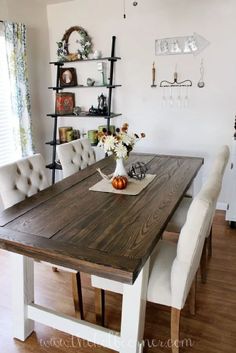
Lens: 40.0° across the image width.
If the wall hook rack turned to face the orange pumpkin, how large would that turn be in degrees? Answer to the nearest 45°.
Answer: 0° — it already faces it

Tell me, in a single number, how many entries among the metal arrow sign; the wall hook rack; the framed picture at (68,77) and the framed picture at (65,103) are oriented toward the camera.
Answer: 4

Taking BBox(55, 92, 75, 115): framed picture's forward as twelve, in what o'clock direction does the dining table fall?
The dining table is roughly at 12 o'clock from the framed picture.

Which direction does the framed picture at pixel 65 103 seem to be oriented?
toward the camera

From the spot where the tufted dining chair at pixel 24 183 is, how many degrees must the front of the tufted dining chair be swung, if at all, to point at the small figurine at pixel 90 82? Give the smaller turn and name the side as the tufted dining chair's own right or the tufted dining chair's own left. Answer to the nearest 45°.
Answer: approximately 135° to the tufted dining chair's own left

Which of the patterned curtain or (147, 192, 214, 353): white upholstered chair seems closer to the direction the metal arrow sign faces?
the white upholstered chair

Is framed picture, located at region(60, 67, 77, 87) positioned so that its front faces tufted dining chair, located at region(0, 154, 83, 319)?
yes

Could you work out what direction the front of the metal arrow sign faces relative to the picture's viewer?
facing the viewer

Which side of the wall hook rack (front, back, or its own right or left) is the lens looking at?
front

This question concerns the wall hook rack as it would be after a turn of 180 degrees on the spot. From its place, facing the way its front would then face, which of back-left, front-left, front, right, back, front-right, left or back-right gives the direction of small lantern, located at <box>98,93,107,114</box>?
left

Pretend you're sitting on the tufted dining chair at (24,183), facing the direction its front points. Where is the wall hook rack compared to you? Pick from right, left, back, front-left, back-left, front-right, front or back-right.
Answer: left

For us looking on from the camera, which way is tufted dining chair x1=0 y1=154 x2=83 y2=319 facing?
facing the viewer and to the right of the viewer

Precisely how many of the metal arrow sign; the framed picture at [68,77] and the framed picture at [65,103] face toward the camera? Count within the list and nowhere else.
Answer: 3
